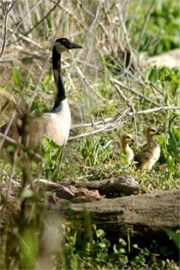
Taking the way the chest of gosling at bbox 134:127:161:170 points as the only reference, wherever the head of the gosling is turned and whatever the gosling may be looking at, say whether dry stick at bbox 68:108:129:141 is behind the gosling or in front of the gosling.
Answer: behind
